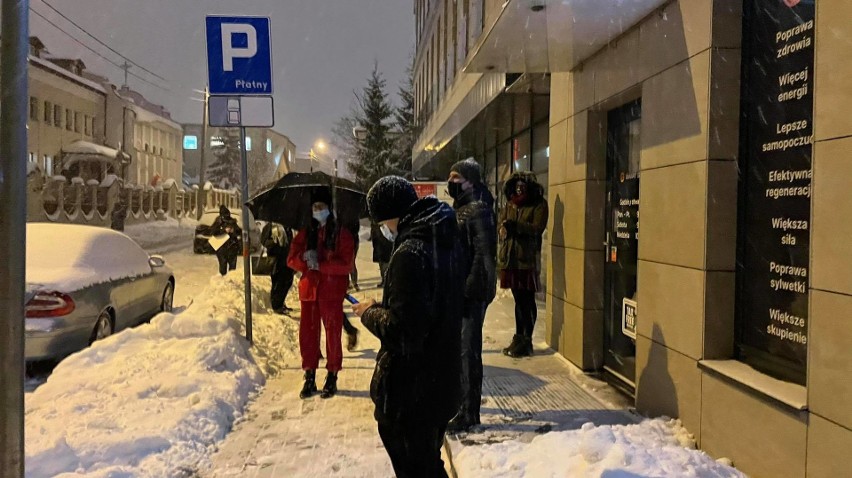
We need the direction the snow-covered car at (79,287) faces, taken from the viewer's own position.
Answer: facing away from the viewer and to the right of the viewer

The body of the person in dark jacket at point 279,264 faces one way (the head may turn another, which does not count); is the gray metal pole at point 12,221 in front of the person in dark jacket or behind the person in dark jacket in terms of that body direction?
behind

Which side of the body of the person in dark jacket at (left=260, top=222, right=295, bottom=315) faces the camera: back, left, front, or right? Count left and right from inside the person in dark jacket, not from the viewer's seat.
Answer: back

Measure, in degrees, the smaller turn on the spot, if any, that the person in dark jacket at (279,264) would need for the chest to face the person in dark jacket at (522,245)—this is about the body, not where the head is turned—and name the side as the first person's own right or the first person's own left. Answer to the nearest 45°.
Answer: approximately 135° to the first person's own right

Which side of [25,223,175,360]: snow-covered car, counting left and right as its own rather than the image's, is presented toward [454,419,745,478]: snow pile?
right

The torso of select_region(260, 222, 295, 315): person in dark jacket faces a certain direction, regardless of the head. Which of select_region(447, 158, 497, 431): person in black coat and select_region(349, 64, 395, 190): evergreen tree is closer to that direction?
the evergreen tree

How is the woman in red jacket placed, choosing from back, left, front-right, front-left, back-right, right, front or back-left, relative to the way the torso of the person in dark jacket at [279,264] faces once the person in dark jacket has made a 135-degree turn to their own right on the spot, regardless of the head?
front-right

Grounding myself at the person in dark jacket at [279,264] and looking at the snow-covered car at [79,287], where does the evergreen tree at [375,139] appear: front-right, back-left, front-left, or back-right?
back-right

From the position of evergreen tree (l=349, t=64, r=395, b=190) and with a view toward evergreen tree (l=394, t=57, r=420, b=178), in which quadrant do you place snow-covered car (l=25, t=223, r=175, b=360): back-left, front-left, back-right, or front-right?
back-right
